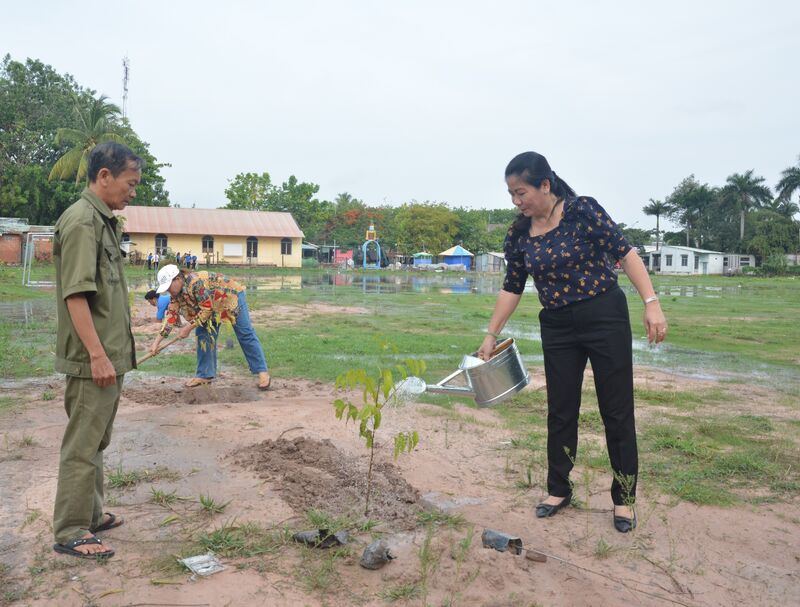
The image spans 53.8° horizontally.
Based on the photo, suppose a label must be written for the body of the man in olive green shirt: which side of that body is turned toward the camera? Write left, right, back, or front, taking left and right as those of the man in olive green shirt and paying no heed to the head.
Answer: right

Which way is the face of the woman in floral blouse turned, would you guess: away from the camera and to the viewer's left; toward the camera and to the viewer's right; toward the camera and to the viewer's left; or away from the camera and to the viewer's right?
toward the camera and to the viewer's left

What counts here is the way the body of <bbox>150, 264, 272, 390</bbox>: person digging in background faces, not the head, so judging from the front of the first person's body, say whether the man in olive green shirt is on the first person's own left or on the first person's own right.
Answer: on the first person's own left

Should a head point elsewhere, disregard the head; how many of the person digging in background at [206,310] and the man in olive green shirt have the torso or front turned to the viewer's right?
1

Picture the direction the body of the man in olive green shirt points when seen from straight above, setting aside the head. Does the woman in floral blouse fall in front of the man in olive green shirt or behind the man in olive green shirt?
in front

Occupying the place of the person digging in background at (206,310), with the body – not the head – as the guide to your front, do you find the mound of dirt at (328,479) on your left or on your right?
on your left

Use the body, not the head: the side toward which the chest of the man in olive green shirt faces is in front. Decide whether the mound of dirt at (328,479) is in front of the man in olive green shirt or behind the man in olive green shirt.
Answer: in front

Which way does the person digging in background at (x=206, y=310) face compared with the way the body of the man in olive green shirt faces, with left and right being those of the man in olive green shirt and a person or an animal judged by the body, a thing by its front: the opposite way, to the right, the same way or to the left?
the opposite way

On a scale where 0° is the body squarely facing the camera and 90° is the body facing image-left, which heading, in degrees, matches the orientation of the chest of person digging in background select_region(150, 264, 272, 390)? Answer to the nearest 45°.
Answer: approximately 90°

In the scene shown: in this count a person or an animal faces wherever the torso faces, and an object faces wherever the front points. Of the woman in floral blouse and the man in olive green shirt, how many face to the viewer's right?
1

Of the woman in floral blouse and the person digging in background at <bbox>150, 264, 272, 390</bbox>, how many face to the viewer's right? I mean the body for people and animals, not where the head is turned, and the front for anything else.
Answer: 0

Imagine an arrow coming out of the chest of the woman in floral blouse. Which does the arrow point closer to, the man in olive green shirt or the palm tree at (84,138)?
the man in olive green shirt

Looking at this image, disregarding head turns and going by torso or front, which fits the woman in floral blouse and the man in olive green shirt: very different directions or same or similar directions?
very different directions
